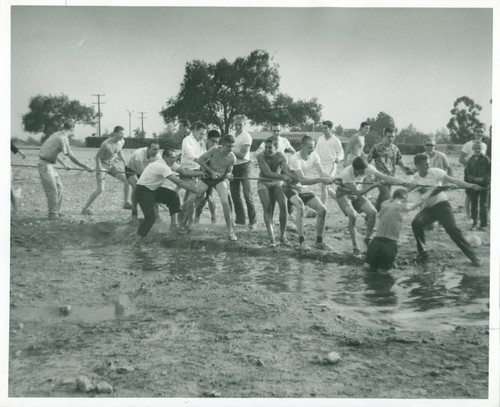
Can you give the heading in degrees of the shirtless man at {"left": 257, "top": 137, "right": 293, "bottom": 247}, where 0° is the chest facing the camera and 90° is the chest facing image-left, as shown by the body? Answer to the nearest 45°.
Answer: approximately 0°

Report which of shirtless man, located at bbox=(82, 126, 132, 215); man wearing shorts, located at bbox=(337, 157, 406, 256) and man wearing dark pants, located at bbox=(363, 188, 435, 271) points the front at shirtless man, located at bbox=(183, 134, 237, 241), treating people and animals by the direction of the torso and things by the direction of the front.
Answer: shirtless man, located at bbox=(82, 126, 132, 215)

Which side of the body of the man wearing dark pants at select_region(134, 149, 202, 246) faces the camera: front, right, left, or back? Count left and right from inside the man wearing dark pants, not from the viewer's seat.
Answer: right

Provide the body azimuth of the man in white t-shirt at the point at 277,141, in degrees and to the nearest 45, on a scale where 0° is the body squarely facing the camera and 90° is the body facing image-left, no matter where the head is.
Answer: approximately 0°

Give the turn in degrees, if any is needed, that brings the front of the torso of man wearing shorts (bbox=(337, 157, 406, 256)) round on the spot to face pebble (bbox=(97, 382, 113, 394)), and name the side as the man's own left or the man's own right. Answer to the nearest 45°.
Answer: approximately 90° to the man's own right
